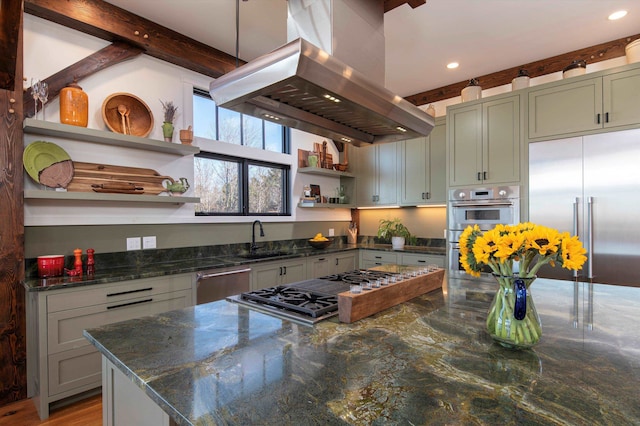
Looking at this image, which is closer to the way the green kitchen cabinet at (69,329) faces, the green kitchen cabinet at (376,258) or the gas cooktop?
the gas cooktop

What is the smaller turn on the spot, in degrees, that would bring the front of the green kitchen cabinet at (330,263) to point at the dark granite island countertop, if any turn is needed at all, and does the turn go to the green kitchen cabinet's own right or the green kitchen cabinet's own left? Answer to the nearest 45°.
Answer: approximately 45° to the green kitchen cabinet's own right

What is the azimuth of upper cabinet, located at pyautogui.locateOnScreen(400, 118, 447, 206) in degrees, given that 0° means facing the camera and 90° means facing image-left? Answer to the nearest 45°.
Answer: approximately 45°

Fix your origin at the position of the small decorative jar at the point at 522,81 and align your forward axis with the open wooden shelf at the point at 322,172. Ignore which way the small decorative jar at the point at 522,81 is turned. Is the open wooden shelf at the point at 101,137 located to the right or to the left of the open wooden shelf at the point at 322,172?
left

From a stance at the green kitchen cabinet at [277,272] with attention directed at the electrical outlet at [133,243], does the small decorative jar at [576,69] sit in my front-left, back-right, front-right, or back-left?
back-left

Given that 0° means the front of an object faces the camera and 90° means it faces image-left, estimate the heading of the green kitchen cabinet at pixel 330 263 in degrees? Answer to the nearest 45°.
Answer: approximately 315°
